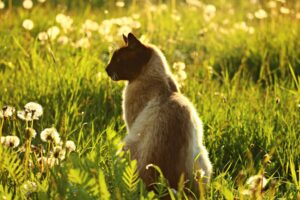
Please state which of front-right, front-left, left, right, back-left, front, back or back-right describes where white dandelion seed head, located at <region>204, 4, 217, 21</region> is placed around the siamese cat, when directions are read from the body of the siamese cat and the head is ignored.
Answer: front-right

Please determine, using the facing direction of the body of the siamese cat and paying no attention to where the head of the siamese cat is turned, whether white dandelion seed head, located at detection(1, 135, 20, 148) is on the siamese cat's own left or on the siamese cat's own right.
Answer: on the siamese cat's own left

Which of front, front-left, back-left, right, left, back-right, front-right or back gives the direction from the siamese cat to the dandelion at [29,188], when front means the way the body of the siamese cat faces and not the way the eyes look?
left

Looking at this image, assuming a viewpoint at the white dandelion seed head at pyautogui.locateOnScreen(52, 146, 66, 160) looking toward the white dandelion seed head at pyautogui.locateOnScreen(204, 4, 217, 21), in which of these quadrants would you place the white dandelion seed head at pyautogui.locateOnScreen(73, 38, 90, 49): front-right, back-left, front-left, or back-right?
front-left

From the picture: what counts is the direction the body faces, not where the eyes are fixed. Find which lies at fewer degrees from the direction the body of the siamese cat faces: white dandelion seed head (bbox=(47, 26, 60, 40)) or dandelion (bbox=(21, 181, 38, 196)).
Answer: the white dandelion seed head

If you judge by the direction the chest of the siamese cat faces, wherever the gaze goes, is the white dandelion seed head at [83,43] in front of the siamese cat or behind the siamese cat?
in front

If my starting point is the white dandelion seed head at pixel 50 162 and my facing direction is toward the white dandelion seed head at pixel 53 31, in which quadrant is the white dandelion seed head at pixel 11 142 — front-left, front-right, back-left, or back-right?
front-left

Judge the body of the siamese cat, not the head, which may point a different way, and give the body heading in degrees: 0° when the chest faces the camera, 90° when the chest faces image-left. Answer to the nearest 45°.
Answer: approximately 135°

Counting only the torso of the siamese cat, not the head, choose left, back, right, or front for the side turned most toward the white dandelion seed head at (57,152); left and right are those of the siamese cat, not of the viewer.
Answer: left
